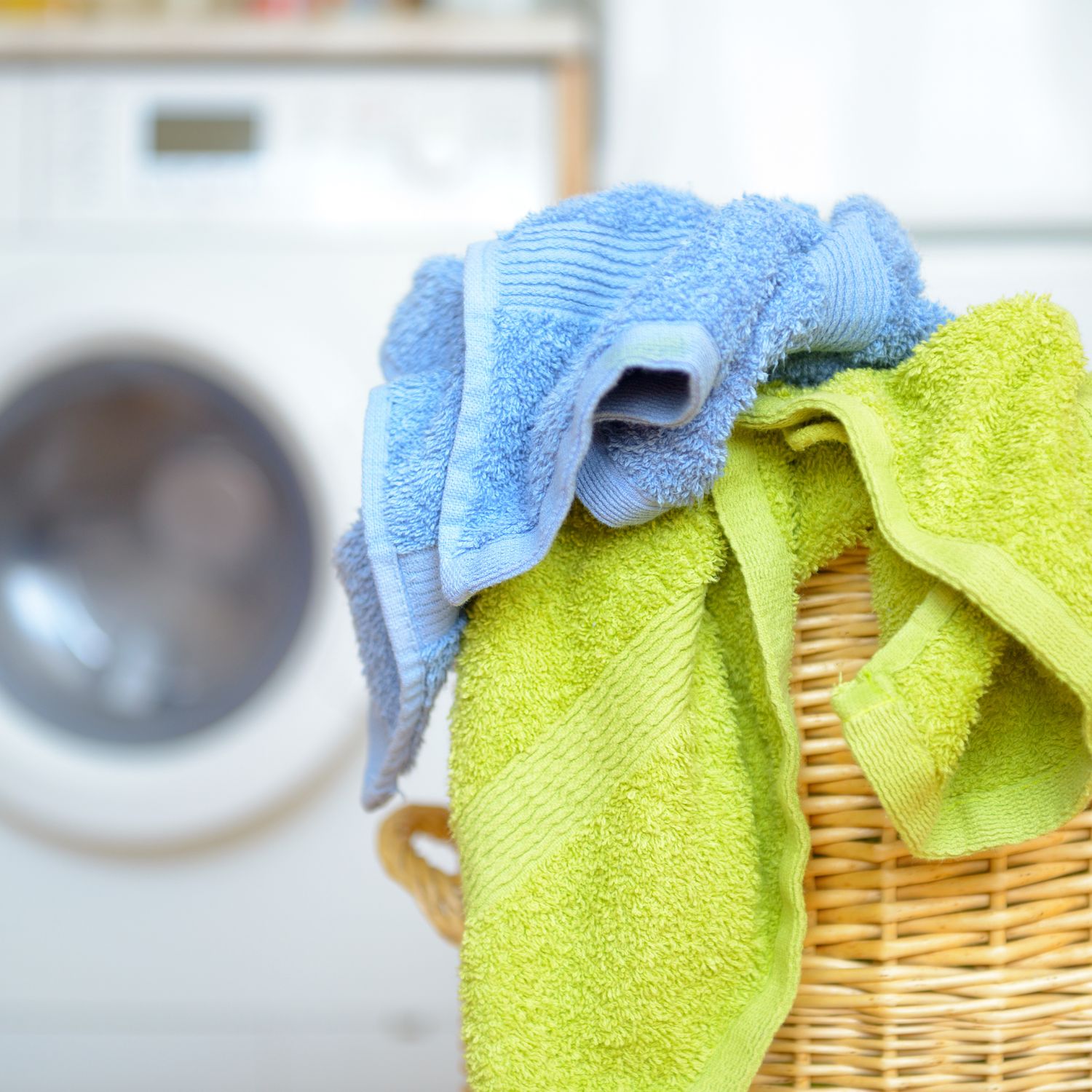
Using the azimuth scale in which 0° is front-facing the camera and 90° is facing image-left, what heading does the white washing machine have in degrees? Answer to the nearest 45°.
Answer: approximately 0°
